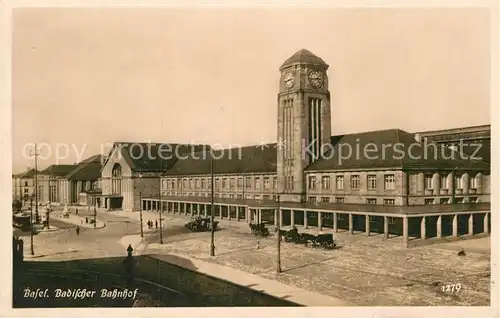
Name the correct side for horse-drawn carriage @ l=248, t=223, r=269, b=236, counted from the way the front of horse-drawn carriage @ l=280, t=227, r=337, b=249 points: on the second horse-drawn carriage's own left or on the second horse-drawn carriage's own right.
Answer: on the second horse-drawn carriage's own right

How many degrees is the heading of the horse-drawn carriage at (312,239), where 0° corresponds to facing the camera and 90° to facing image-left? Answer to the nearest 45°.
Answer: approximately 90°

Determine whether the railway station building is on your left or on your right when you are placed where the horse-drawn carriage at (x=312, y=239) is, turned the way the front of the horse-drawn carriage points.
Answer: on your right

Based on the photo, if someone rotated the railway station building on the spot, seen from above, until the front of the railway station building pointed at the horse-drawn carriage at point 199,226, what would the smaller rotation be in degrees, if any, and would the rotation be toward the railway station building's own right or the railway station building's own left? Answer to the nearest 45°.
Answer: approximately 45° to the railway station building's own right

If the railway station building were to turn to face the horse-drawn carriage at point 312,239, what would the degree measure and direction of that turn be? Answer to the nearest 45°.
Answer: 0° — it already faces it

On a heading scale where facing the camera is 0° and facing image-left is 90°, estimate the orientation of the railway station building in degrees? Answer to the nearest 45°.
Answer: approximately 45°

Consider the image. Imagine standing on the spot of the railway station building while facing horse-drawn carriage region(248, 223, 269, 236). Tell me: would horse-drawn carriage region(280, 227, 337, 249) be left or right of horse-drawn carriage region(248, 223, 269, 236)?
left
